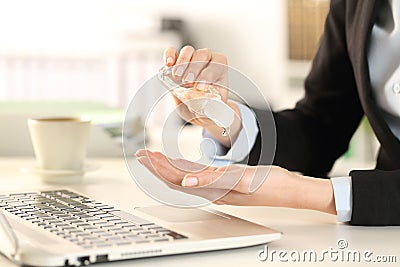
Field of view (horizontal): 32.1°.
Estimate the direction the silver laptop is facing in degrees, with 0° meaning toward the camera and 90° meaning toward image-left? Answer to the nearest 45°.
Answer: approximately 225°
